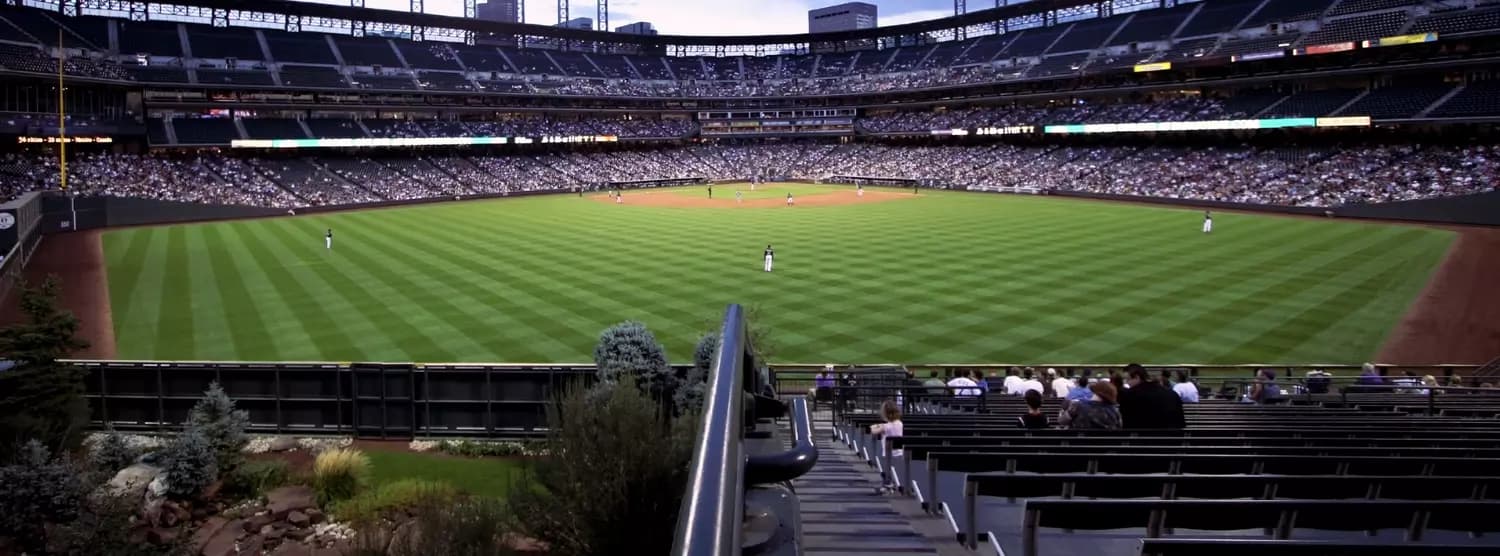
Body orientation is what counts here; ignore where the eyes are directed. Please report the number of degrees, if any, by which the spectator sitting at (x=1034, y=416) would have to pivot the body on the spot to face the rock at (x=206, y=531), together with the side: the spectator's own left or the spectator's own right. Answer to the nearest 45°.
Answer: approximately 90° to the spectator's own left

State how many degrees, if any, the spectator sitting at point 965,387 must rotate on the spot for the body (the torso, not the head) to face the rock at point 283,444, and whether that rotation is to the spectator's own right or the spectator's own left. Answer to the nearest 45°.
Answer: approximately 90° to the spectator's own left

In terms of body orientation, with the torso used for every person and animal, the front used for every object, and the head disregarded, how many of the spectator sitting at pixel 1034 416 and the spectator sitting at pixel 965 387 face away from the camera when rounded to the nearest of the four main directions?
2

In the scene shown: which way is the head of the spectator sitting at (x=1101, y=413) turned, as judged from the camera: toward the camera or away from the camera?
away from the camera

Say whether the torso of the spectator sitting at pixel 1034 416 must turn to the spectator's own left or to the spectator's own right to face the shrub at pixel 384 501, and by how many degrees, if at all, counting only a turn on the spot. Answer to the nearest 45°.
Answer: approximately 90° to the spectator's own left

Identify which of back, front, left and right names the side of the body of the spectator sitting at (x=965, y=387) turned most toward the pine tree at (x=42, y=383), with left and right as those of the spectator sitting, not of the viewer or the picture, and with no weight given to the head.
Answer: left

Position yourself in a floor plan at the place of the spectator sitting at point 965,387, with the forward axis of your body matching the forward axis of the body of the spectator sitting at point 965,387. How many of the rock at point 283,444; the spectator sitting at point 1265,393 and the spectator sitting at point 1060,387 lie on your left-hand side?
1

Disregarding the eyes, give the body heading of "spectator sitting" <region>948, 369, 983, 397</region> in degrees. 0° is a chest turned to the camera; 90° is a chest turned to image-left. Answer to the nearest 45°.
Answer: approximately 180°

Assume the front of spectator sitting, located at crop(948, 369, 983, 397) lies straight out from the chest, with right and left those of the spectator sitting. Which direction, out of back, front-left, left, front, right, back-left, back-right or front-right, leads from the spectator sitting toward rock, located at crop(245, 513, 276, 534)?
back-left

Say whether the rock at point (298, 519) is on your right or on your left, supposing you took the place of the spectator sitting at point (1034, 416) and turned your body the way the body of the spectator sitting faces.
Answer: on your left

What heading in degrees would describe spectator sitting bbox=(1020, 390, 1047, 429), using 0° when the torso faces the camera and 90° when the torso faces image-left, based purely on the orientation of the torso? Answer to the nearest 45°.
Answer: approximately 180°

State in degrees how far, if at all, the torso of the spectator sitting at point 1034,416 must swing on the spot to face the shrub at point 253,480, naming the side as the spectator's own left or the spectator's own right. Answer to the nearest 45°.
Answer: approximately 90° to the spectator's own left

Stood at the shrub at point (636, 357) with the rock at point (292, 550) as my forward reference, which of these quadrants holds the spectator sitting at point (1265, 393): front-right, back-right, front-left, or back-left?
back-left
